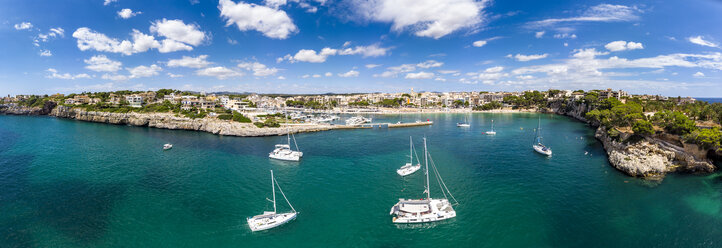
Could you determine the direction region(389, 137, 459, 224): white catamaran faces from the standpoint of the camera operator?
facing to the right of the viewer

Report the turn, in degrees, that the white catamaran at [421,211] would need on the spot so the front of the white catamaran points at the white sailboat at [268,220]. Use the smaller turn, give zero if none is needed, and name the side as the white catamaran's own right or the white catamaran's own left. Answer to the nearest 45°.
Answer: approximately 180°
